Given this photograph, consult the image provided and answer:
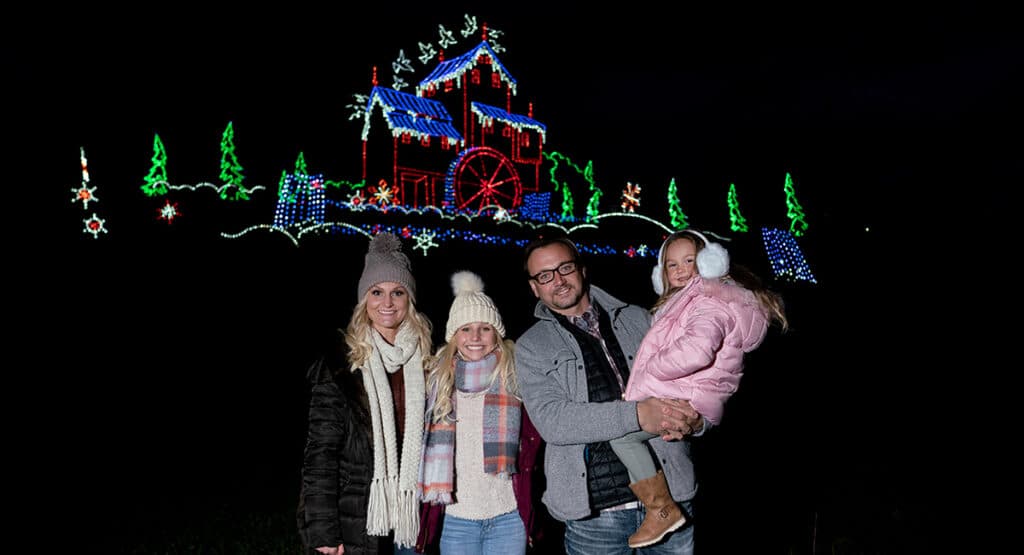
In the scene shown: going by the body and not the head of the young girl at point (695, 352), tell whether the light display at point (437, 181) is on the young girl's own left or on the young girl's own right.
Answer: on the young girl's own right

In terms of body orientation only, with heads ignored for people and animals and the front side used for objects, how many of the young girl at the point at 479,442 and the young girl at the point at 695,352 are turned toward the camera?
1

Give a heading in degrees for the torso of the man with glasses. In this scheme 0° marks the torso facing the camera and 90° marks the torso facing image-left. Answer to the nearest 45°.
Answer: approximately 315°

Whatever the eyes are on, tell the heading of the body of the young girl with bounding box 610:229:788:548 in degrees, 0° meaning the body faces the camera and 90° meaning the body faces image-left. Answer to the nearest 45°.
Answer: approximately 90°

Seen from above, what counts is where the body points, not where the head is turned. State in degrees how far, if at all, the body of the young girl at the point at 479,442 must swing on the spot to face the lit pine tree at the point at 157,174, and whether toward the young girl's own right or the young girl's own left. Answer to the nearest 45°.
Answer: approximately 135° to the young girl's own right

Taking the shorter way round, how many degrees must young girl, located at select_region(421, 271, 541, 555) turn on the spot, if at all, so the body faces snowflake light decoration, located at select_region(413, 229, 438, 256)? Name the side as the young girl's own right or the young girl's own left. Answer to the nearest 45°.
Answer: approximately 180°

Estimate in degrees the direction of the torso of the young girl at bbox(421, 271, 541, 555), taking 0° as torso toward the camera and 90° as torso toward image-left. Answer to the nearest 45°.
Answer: approximately 0°

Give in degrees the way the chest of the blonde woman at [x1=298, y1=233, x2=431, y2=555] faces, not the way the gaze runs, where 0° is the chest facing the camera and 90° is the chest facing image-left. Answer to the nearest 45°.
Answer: approximately 315°

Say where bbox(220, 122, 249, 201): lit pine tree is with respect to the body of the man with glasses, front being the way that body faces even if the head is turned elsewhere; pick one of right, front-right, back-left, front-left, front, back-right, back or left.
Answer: back
